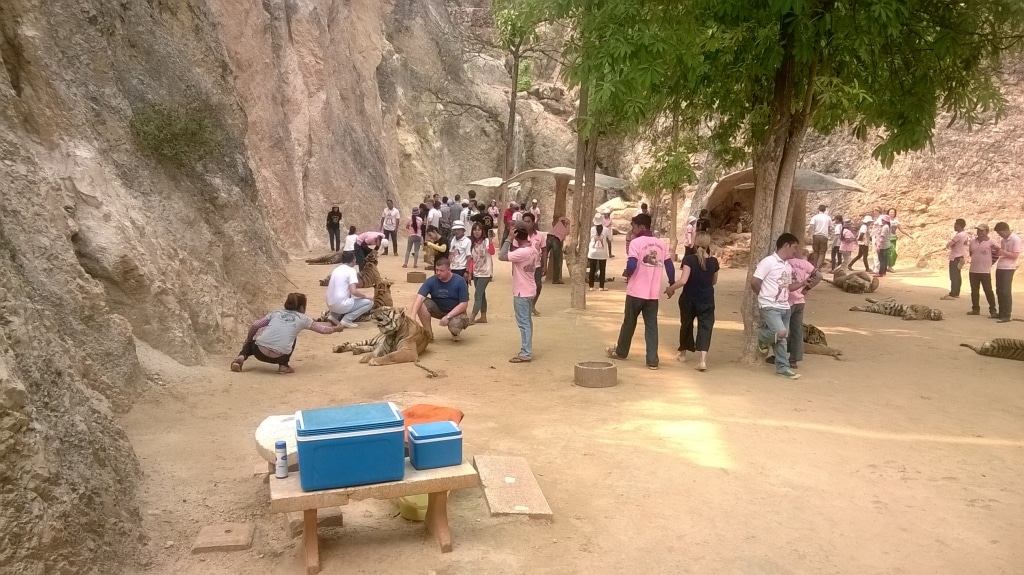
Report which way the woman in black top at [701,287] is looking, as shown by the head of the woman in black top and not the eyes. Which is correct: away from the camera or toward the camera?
away from the camera

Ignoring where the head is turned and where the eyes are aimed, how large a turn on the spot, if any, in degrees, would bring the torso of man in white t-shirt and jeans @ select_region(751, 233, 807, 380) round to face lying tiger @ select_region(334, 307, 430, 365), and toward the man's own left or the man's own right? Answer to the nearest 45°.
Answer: approximately 135° to the man's own right

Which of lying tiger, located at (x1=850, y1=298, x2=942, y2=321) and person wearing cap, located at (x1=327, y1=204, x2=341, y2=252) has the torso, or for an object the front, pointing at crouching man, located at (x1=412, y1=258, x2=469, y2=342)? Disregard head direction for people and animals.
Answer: the person wearing cap

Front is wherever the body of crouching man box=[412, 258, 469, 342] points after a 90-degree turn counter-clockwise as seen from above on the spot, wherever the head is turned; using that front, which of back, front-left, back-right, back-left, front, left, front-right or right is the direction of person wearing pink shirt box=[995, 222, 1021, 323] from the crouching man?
front

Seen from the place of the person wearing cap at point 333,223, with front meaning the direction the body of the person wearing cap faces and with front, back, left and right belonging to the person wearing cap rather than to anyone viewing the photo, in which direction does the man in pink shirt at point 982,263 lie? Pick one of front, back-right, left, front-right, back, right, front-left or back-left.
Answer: front-left

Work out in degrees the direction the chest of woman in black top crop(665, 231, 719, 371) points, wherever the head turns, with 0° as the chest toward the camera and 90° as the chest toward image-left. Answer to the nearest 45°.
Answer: approximately 180°

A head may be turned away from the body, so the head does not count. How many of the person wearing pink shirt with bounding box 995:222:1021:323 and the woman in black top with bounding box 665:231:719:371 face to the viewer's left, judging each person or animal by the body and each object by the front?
1

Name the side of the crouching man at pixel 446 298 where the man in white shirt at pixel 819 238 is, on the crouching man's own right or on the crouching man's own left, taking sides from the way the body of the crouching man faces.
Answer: on the crouching man's own left

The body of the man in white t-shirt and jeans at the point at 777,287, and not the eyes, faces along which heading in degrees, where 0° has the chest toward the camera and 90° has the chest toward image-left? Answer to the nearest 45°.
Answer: approximately 315°

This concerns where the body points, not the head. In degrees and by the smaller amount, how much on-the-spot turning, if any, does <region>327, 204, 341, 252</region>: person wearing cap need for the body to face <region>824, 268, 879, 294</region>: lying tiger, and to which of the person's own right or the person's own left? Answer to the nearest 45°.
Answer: approximately 45° to the person's own left

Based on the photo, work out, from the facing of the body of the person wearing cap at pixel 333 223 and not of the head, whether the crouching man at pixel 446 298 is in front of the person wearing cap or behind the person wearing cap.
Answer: in front

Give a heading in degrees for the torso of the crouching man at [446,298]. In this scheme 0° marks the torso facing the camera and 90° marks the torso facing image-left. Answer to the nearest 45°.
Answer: approximately 0°

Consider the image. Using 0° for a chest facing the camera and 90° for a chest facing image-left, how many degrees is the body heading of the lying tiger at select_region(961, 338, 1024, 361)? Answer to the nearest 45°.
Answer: approximately 270°

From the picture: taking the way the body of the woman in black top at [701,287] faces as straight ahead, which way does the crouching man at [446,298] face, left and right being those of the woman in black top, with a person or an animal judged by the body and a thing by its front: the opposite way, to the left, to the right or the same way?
the opposite way

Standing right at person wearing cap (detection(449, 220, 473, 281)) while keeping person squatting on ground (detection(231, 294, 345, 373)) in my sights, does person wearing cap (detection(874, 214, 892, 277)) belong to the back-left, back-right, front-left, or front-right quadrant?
back-left

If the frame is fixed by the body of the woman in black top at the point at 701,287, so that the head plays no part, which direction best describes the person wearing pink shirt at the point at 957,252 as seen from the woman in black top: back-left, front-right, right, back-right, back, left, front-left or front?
front-right
